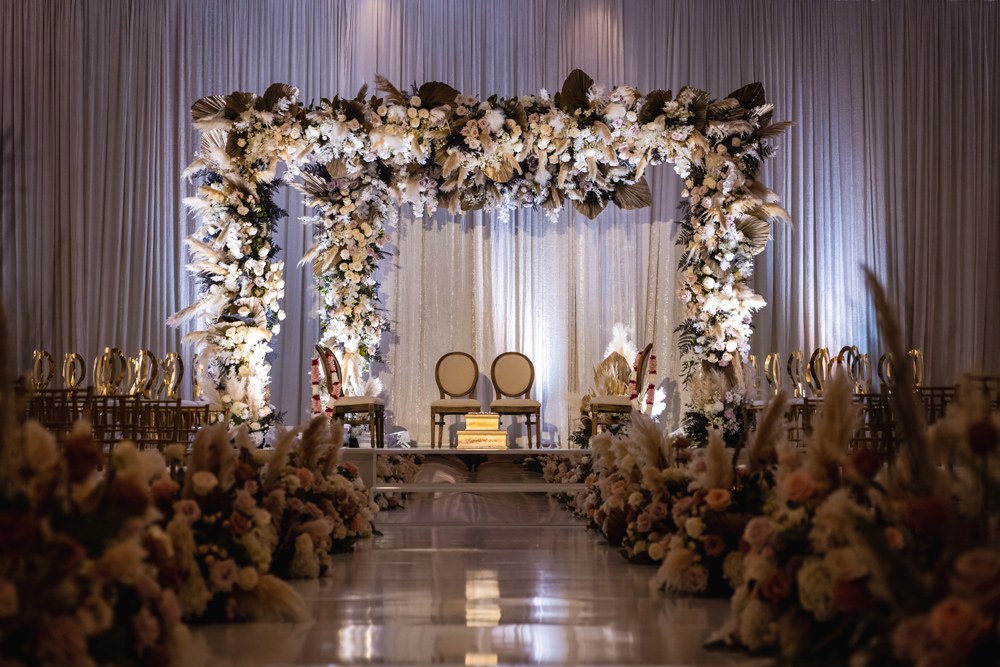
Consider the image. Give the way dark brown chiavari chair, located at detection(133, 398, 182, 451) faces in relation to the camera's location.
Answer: facing away from the viewer

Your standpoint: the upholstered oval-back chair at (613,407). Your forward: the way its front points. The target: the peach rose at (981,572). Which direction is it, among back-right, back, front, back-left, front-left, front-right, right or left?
left

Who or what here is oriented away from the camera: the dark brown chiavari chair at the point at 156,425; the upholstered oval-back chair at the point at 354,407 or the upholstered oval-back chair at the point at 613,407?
the dark brown chiavari chair

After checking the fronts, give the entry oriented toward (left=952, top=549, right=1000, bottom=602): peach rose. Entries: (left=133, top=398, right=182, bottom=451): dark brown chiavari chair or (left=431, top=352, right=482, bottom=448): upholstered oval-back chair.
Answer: the upholstered oval-back chair

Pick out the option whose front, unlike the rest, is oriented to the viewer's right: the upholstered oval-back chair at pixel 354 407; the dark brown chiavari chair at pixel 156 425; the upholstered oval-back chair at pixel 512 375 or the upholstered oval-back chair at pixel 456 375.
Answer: the upholstered oval-back chair at pixel 354 407

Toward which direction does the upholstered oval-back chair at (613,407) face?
to the viewer's left

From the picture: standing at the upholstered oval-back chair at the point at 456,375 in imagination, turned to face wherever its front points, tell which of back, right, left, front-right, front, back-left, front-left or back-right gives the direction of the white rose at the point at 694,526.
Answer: front

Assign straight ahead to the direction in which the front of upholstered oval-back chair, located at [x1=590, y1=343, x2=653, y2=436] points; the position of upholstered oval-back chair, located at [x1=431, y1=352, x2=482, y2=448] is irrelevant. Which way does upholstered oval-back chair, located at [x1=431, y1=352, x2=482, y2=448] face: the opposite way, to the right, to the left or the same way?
to the left

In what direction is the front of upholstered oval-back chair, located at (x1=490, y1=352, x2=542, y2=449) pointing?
toward the camera

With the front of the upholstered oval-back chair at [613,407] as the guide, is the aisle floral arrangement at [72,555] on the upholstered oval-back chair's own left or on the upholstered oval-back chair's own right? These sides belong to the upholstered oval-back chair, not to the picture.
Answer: on the upholstered oval-back chair's own left

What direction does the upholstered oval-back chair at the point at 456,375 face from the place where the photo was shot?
facing the viewer

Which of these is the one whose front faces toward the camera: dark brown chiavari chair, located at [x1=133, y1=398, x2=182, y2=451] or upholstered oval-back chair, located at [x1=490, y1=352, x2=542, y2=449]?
the upholstered oval-back chair

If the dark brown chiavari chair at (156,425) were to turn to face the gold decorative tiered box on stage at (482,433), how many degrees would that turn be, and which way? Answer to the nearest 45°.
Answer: approximately 45° to its right
